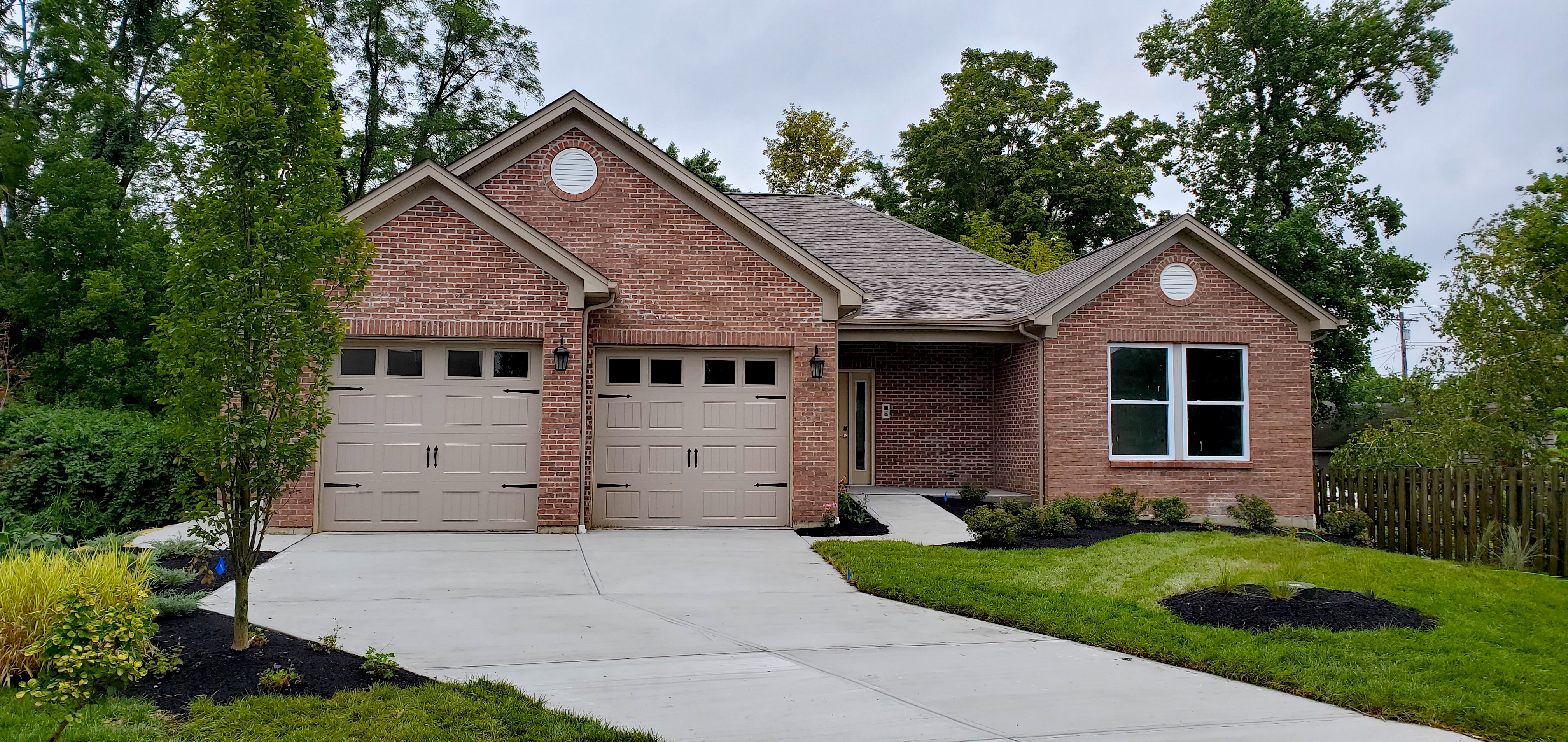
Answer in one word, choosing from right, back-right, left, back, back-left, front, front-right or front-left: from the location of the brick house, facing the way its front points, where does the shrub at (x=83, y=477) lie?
right

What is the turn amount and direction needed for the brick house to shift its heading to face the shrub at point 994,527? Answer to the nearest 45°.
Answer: approximately 90° to its left

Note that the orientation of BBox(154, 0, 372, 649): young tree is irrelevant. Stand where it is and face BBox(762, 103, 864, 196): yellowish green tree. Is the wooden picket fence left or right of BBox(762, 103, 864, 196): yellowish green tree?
right

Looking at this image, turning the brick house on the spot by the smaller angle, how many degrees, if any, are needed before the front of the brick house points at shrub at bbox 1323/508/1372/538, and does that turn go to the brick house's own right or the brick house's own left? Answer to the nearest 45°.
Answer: approximately 90° to the brick house's own left

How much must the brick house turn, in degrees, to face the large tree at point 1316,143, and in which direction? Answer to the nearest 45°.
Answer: approximately 135° to its left

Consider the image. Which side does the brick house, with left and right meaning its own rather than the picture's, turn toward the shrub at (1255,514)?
left

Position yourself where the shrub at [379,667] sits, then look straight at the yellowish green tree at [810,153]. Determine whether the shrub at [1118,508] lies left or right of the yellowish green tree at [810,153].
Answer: right

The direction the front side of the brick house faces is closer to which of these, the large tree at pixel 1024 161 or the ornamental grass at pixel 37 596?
the ornamental grass

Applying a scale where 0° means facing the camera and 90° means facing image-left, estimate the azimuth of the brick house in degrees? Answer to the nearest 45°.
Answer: approximately 0°

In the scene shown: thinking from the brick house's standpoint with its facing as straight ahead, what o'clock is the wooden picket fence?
The wooden picket fence is roughly at 9 o'clock from the brick house.

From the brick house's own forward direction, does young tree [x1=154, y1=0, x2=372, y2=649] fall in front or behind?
in front

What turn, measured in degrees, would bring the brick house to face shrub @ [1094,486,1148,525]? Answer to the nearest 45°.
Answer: approximately 90° to its left
